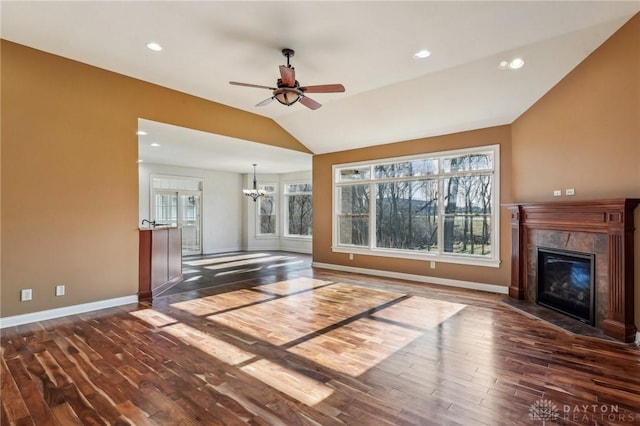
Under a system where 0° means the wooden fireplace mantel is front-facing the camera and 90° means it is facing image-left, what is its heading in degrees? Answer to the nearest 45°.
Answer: approximately 45°

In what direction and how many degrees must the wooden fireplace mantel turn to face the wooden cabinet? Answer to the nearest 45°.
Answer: approximately 45° to its right

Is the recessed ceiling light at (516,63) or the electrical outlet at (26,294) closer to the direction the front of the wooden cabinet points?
the recessed ceiling light

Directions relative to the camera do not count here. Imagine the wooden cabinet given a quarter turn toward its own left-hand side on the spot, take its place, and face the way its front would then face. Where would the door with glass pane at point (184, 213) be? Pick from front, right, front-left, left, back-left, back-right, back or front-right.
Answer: front-left

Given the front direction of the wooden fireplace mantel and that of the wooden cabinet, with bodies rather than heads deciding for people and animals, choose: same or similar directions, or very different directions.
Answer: very different directions

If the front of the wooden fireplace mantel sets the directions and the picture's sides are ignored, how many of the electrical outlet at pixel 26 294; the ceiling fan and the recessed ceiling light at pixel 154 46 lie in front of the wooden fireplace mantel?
3

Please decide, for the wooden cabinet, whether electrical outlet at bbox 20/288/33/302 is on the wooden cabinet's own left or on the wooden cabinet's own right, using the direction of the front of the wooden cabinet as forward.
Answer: on the wooden cabinet's own right
